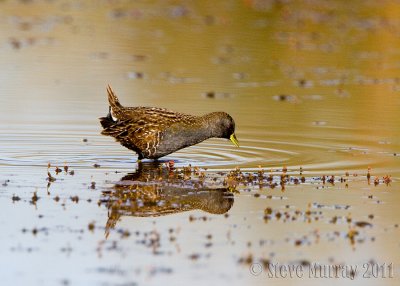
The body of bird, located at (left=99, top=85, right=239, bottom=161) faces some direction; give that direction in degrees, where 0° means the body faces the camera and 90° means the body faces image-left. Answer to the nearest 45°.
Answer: approximately 270°
